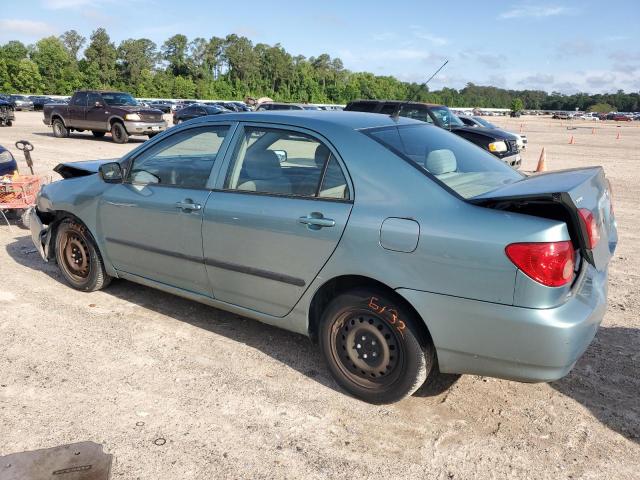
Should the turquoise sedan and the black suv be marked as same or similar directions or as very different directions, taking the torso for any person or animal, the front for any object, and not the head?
very different directions

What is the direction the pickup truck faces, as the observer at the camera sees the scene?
facing the viewer and to the right of the viewer

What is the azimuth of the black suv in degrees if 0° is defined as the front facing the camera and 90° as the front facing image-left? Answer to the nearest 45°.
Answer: approximately 315°

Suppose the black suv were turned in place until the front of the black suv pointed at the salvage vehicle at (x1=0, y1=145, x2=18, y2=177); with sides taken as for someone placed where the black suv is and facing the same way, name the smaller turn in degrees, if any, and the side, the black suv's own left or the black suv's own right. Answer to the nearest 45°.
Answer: approximately 90° to the black suv's own right

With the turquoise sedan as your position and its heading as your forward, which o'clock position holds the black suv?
The black suv is roughly at 2 o'clock from the turquoise sedan.

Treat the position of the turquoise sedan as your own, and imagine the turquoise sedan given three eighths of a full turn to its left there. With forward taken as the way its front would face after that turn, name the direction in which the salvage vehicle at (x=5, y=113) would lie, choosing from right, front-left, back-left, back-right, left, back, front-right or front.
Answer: back-right

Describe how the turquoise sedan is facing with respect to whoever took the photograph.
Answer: facing away from the viewer and to the left of the viewer

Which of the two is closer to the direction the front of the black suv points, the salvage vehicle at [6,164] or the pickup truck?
the salvage vehicle

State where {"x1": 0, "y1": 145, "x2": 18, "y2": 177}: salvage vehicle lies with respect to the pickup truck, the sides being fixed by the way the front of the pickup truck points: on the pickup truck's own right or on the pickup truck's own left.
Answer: on the pickup truck's own right

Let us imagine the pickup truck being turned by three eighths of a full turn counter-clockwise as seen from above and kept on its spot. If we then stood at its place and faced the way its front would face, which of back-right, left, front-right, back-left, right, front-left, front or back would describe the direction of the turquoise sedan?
back

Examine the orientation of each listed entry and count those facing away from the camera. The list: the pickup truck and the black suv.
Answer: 0
